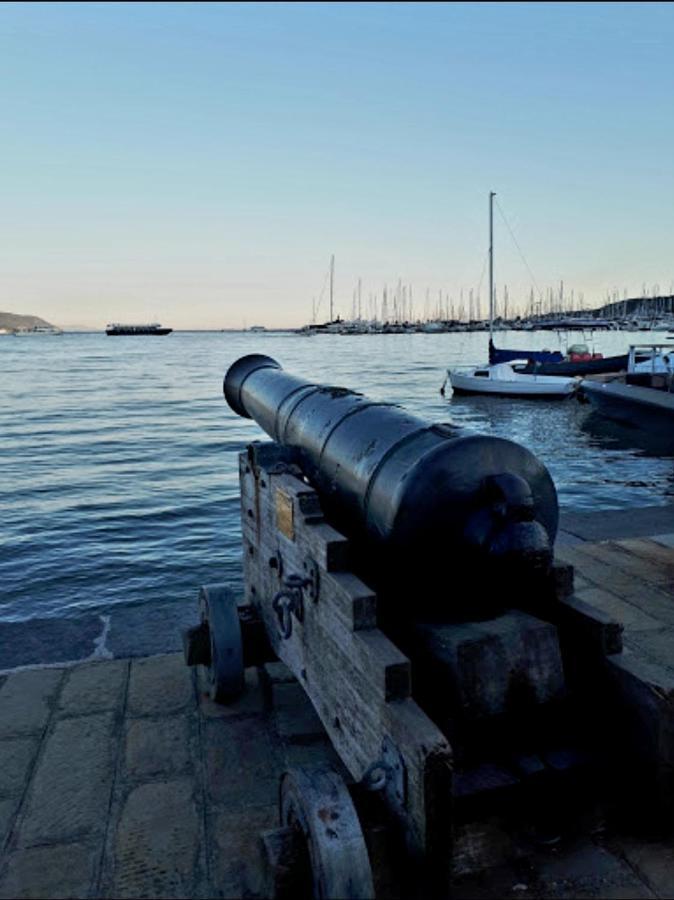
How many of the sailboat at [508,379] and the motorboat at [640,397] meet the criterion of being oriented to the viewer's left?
2

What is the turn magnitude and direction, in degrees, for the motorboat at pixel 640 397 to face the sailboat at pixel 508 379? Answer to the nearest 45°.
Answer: approximately 45° to its right

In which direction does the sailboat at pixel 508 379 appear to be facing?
to the viewer's left

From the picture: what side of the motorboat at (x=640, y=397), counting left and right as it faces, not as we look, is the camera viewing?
left

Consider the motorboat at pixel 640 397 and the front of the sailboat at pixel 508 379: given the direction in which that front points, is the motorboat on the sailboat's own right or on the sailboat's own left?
on the sailboat's own left
